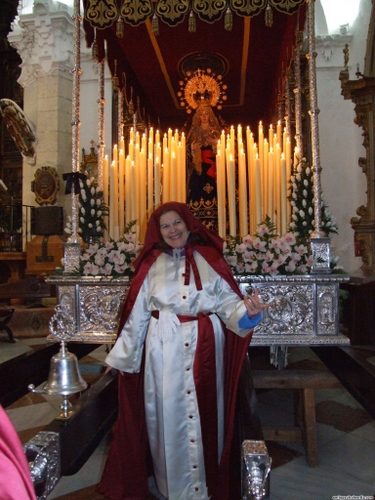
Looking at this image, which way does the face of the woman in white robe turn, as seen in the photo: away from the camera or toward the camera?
toward the camera

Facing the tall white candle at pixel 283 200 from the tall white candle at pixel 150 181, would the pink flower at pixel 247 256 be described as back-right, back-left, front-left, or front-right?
front-right

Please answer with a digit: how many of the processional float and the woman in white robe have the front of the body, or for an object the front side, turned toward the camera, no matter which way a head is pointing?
2

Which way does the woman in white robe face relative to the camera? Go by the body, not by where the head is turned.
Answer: toward the camera

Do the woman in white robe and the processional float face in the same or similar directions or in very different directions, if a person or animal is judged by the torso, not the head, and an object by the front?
same or similar directions

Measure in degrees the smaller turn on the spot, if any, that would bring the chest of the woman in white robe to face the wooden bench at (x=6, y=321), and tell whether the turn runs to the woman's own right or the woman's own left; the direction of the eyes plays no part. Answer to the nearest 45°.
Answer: approximately 135° to the woman's own right

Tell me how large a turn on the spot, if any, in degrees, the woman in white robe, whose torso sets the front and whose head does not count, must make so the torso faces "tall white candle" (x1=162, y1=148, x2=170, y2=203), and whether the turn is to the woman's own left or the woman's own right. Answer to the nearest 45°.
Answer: approximately 180°

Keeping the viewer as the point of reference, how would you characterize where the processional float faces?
facing the viewer

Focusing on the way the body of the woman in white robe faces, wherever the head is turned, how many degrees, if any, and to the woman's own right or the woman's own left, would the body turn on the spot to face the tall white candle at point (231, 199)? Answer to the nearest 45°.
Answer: approximately 180°
